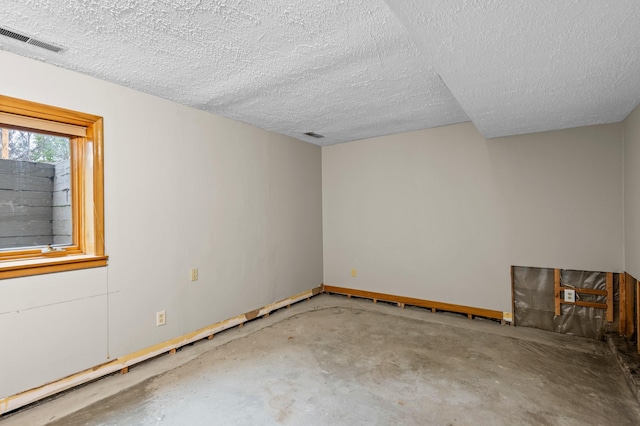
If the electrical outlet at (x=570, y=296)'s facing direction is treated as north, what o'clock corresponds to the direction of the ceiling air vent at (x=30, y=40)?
The ceiling air vent is roughly at 1 o'clock from the electrical outlet.

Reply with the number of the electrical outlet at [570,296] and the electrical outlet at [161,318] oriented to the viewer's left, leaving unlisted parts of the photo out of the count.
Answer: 0

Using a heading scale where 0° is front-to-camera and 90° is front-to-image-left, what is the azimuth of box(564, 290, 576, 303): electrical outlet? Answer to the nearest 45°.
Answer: approximately 0°

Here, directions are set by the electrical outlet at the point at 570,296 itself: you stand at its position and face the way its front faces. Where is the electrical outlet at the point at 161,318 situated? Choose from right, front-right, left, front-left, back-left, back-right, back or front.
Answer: front-right

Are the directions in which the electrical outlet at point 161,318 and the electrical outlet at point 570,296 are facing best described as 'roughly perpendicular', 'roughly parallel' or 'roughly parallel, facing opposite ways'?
roughly perpendicular
